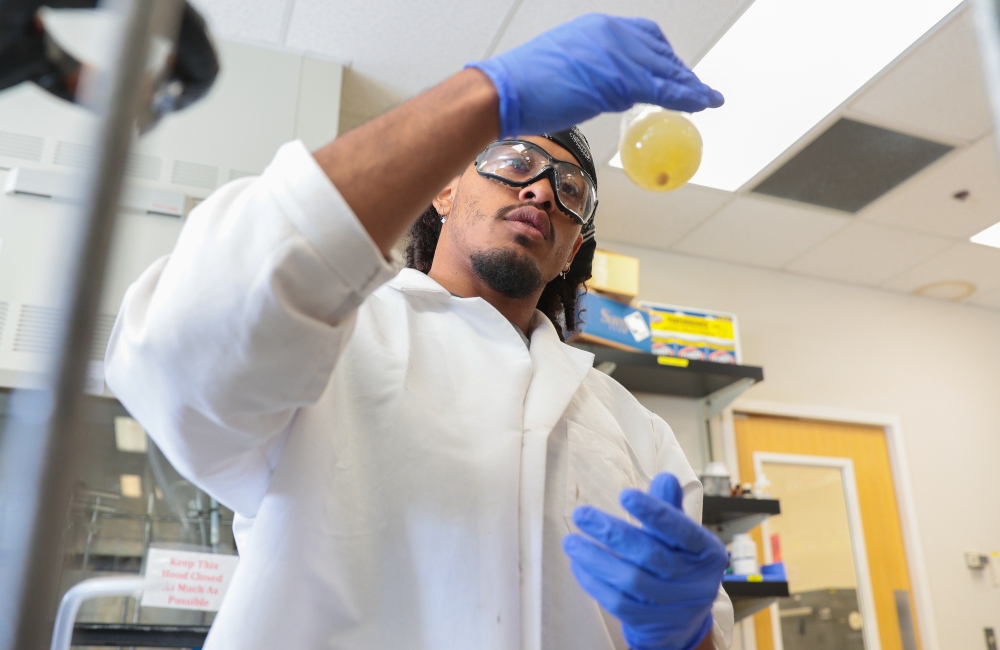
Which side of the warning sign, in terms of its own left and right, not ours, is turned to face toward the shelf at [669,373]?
left

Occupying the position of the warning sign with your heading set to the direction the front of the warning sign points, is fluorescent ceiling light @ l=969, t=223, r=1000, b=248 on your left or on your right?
on your left

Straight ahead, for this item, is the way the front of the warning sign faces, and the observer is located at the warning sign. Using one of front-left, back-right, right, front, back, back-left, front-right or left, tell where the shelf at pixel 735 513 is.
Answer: left

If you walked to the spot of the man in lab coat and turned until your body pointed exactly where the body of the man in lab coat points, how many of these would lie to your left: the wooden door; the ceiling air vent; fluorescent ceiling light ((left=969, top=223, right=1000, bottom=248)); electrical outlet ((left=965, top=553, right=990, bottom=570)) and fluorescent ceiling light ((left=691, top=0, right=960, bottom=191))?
5

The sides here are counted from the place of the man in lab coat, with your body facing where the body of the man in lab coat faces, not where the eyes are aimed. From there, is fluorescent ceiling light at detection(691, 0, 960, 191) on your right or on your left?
on your left

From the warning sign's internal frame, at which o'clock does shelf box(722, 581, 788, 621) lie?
The shelf is roughly at 9 o'clock from the warning sign.

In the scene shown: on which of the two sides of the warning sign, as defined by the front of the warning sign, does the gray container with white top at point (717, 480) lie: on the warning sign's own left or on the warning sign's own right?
on the warning sign's own left

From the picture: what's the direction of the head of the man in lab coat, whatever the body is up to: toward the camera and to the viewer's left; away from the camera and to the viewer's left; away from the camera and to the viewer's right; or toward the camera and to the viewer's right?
toward the camera and to the viewer's right

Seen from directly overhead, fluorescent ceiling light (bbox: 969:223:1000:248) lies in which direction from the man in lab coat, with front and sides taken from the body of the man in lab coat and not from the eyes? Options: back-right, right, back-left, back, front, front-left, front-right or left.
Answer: left

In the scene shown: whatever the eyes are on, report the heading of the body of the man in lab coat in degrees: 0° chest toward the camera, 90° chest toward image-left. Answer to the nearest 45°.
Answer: approximately 315°

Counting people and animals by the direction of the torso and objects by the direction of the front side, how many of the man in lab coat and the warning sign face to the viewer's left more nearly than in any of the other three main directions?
0

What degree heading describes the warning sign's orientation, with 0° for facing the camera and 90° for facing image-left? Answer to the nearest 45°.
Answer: approximately 0°

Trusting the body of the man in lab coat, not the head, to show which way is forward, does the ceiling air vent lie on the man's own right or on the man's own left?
on the man's own left

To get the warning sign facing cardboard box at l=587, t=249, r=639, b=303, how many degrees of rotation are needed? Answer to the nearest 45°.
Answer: approximately 90° to its left

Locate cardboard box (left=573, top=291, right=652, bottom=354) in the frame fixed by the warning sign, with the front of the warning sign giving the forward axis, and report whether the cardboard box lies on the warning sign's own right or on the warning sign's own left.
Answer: on the warning sign's own left
